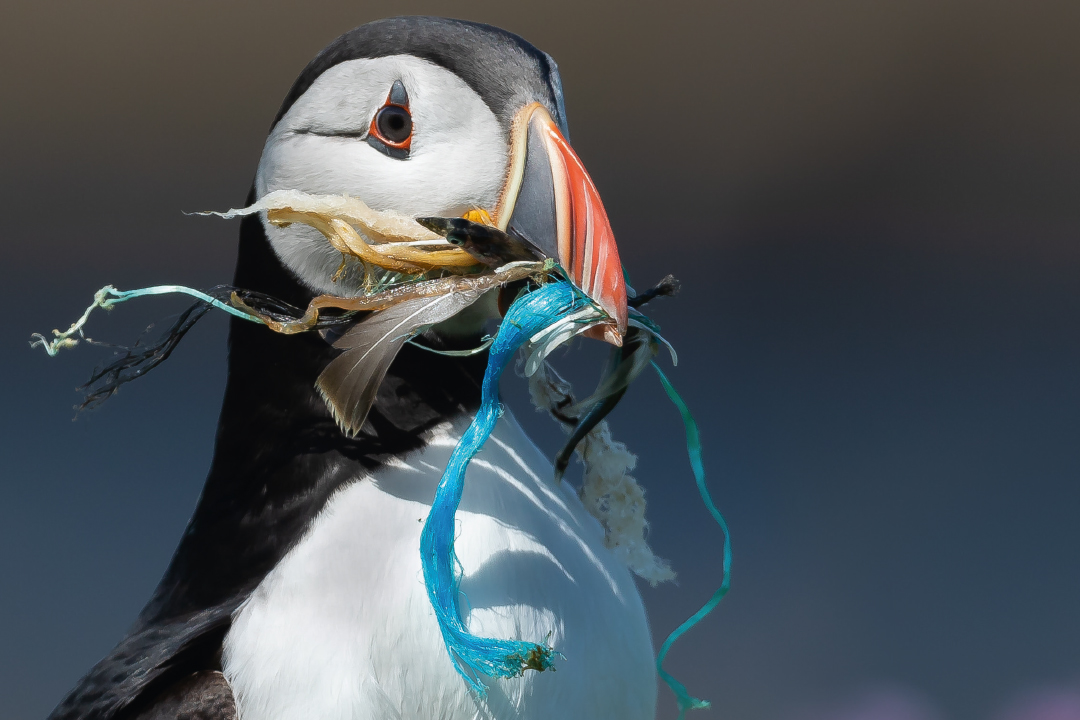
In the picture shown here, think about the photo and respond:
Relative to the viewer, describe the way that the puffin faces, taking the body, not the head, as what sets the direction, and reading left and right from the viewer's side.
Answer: facing the viewer and to the right of the viewer
